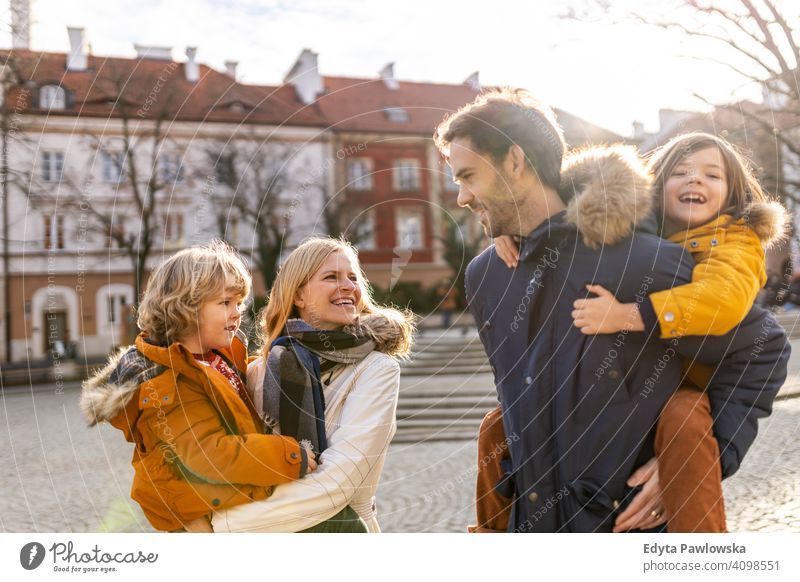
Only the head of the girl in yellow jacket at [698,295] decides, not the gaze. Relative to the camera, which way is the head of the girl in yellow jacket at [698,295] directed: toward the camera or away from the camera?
toward the camera

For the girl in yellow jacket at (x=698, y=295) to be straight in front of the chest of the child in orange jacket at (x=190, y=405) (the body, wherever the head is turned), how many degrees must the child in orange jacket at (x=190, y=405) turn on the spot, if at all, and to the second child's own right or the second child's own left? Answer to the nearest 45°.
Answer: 0° — they already face them

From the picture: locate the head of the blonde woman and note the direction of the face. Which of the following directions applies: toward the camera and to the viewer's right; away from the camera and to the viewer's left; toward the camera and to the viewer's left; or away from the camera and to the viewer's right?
toward the camera and to the viewer's right

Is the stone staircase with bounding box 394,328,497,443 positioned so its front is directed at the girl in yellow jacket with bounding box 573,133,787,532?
yes

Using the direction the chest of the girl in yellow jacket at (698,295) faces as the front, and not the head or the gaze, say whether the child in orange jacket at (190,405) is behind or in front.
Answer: in front

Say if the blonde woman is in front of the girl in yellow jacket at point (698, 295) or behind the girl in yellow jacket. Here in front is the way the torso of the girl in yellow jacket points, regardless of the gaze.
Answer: in front

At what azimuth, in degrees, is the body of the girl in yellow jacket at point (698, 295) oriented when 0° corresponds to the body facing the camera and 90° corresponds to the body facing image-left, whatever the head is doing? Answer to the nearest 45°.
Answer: approximately 45°

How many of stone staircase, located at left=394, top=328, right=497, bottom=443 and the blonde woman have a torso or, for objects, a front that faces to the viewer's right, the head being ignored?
0

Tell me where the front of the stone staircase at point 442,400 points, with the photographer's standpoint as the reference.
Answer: facing the viewer

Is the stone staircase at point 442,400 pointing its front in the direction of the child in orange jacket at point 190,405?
yes

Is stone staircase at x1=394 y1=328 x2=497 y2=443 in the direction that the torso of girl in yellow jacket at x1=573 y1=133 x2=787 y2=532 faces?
no

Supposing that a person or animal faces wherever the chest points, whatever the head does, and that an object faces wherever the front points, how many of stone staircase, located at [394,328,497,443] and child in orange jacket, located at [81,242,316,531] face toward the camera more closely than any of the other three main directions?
1

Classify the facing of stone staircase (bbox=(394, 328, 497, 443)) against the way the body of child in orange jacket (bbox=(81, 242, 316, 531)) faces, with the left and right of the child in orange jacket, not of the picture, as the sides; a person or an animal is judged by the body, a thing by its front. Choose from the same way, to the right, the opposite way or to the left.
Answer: to the right

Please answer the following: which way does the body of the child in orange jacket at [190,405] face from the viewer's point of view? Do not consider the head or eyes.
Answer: to the viewer's right
